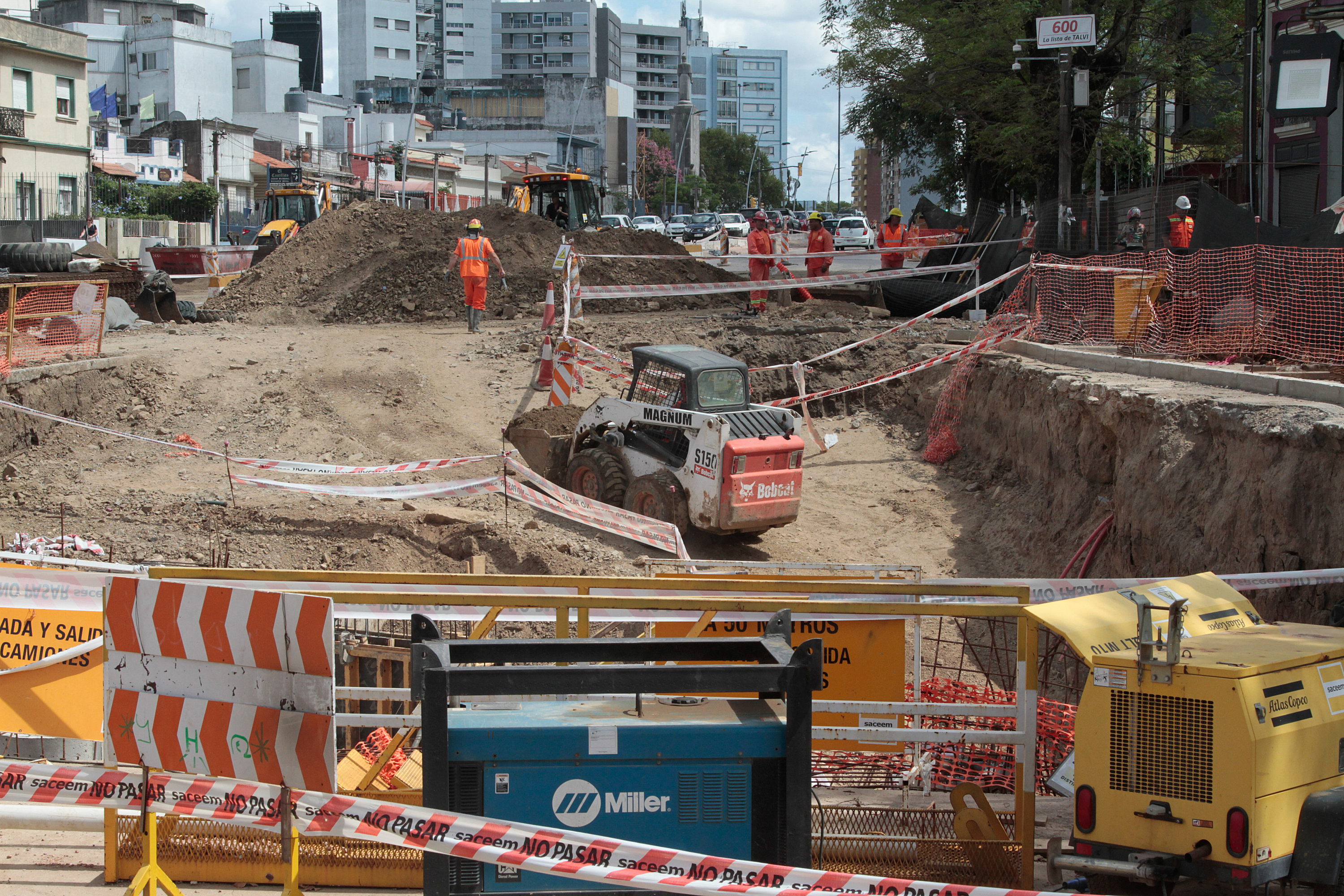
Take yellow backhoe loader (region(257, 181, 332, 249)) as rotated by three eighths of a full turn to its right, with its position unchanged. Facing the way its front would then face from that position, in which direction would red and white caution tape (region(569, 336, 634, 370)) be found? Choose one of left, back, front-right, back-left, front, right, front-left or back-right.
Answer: back

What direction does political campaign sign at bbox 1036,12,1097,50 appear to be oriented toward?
toward the camera

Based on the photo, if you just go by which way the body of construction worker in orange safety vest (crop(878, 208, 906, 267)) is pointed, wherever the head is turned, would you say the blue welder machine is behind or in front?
in front

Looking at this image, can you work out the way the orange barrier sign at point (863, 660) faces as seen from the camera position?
facing the viewer

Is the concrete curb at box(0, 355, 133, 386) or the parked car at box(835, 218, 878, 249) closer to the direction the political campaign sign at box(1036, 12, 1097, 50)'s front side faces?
the concrete curb

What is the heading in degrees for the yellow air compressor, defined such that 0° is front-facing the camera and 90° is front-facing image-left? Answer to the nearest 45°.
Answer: approximately 225°

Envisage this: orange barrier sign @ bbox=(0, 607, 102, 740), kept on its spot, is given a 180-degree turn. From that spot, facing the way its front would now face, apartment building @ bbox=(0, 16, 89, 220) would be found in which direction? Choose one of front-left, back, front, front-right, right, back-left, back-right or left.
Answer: front

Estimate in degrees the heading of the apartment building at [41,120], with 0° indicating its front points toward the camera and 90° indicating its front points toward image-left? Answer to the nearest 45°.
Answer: approximately 315°
